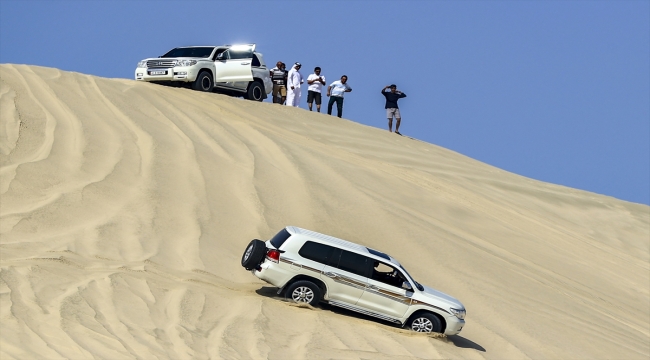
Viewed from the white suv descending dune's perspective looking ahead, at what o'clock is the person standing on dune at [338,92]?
The person standing on dune is roughly at 9 o'clock from the white suv descending dune.

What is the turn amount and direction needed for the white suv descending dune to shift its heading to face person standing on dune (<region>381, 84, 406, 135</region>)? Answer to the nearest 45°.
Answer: approximately 90° to its left

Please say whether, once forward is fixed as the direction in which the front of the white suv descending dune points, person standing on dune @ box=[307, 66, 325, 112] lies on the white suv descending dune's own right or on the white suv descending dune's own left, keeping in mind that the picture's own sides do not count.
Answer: on the white suv descending dune's own left

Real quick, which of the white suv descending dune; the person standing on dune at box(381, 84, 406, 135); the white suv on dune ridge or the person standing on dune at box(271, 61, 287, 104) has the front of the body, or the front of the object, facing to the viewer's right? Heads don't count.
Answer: the white suv descending dune

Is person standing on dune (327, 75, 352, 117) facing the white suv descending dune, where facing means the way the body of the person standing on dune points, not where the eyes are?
yes

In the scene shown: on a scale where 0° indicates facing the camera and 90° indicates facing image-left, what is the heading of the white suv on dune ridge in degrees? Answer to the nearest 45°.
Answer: approximately 45°

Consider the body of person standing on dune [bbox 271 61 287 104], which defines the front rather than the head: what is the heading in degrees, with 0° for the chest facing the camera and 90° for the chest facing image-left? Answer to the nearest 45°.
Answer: approximately 0°

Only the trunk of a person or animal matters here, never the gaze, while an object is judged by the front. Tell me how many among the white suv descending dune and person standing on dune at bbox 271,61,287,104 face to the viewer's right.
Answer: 1

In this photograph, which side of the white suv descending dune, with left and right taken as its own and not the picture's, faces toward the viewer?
right
